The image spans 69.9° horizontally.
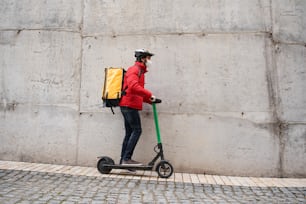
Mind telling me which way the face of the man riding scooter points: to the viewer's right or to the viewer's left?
to the viewer's right

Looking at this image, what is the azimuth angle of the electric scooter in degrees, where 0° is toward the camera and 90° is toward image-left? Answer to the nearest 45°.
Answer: approximately 270°

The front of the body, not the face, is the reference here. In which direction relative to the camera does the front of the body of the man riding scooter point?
to the viewer's right
